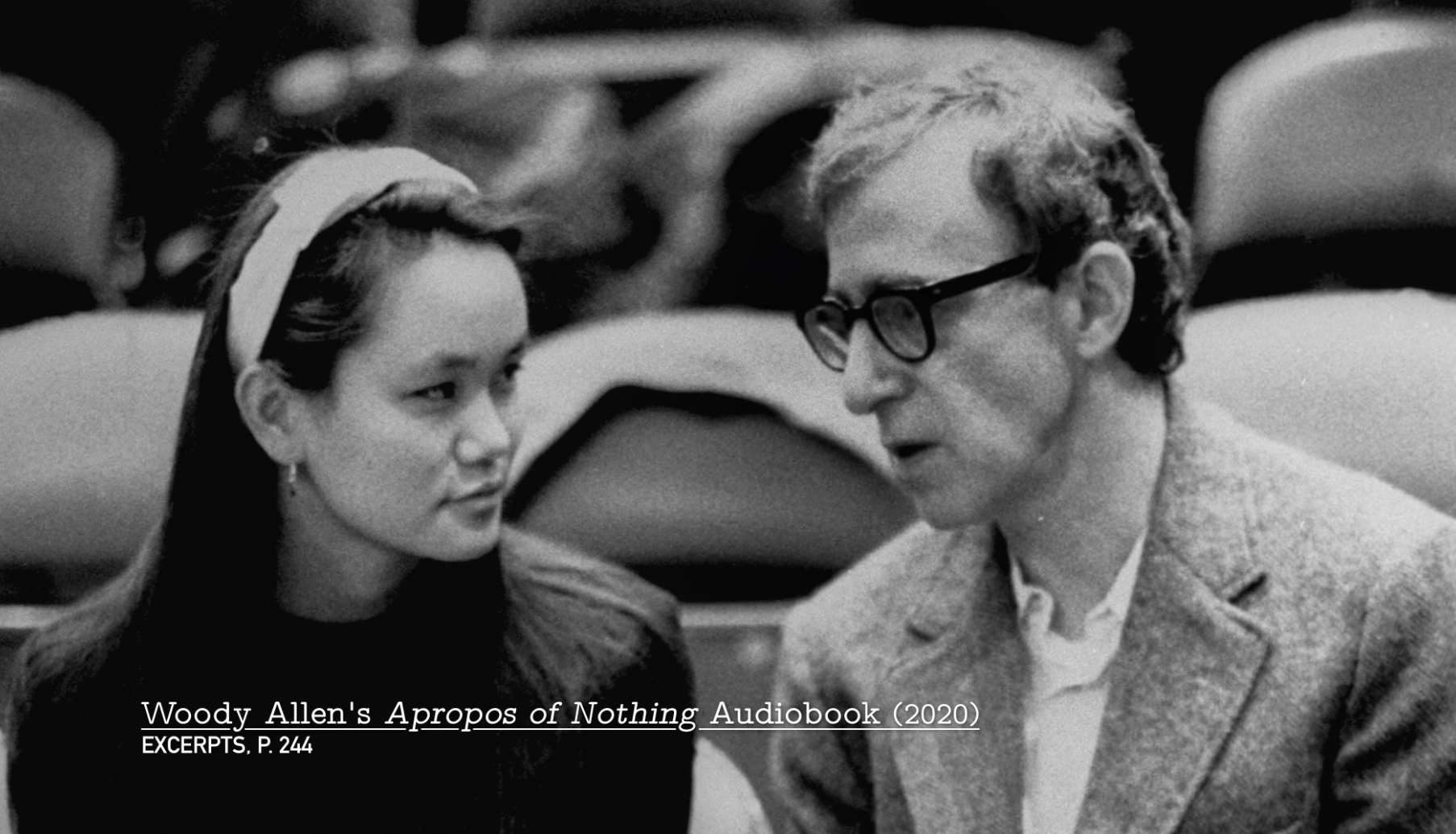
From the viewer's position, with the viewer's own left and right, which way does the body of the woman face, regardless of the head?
facing the viewer

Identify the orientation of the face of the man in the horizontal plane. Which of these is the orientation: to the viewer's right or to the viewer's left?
to the viewer's left

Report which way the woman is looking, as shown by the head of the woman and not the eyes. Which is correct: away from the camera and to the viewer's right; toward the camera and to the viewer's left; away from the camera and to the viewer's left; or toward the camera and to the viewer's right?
toward the camera and to the viewer's right

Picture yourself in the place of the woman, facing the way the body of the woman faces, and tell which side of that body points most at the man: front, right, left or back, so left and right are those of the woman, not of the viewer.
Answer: left
